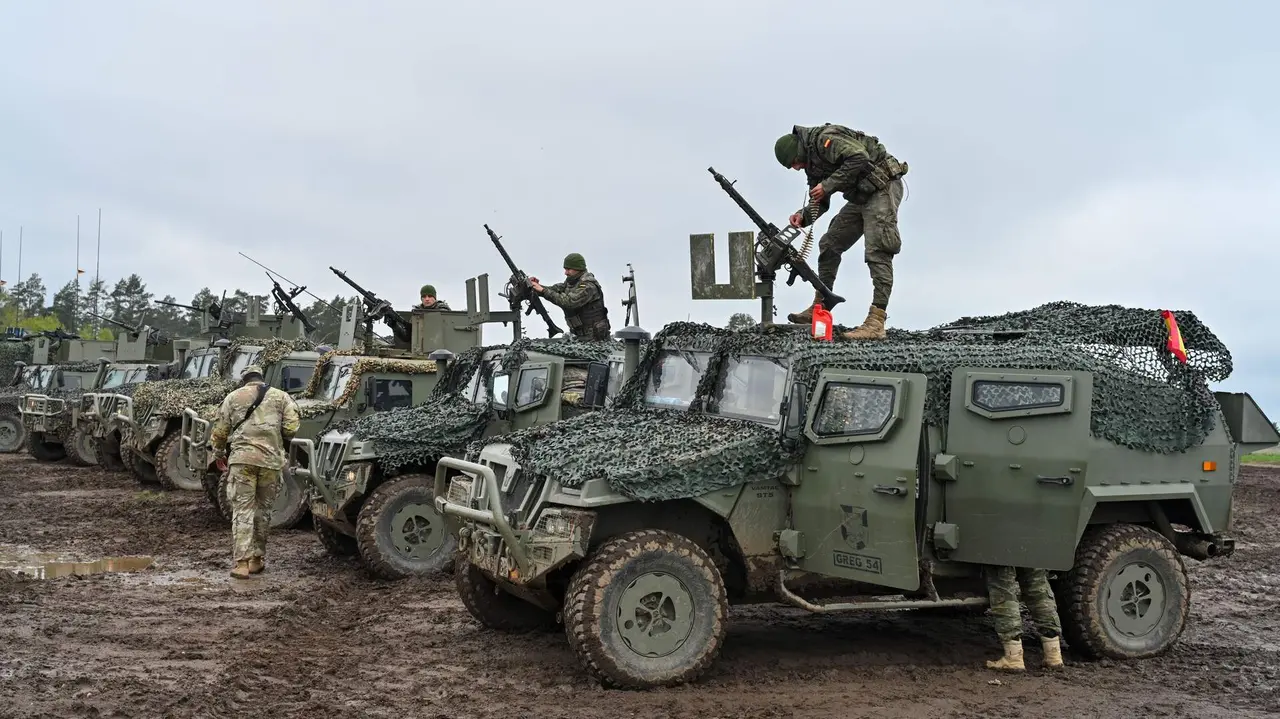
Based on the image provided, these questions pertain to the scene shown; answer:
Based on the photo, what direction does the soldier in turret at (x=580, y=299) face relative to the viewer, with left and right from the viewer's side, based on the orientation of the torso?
facing to the left of the viewer

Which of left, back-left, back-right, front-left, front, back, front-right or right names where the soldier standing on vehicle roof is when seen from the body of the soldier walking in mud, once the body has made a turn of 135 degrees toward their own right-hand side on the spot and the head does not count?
front

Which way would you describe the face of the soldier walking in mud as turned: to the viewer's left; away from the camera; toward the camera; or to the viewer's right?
away from the camera

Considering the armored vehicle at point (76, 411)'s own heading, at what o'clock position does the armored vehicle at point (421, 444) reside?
the armored vehicle at point (421, 444) is roughly at 10 o'clock from the armored vehicle at point (76, 411).

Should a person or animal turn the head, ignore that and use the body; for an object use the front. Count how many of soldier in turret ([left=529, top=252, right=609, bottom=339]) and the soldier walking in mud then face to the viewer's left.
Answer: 1

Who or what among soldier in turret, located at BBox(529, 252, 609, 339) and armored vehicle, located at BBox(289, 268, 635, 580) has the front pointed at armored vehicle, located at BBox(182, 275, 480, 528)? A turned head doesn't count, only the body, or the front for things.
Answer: the soldier in turret

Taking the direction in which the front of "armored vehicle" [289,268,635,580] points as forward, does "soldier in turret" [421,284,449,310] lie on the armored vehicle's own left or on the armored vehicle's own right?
on the armored vehicle's own right

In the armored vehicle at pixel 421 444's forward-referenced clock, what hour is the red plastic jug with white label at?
The red plastic jug with white label is roughly at 9 o'clock from the armored vehicle.

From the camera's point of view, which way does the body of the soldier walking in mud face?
away from the camera

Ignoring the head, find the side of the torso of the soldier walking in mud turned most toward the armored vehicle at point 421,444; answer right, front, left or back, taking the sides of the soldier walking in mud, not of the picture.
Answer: right

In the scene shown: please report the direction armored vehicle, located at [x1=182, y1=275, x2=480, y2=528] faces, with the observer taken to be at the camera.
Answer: facing the viewer and to the left of the viewer

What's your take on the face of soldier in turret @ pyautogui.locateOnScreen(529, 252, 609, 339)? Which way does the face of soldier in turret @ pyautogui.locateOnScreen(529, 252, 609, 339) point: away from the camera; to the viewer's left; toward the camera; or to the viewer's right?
to the viewer's left

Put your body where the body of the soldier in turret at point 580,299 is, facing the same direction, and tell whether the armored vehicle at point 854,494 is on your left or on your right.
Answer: on your left

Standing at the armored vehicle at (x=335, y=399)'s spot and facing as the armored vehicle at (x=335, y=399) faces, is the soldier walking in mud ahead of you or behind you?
ahead

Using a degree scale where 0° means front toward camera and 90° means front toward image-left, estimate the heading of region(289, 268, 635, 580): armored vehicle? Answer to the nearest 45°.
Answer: approximately 45°

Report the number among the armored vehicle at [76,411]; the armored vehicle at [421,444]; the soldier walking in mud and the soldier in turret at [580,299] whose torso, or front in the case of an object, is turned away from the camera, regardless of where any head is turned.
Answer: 1
